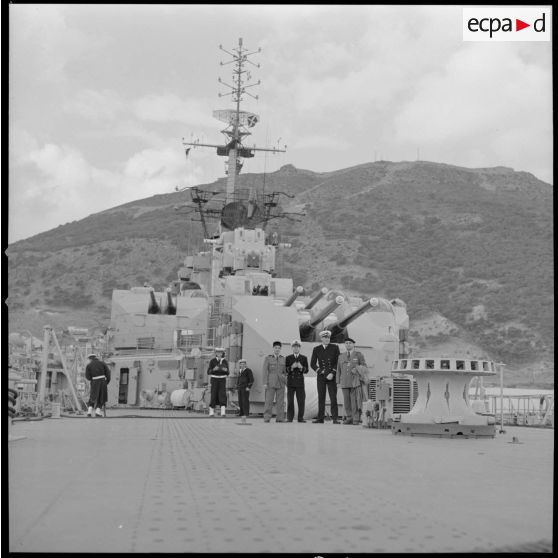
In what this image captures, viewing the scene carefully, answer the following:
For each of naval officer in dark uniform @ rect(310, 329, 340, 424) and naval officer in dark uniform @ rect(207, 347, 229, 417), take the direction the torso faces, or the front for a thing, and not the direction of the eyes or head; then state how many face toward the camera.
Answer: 2

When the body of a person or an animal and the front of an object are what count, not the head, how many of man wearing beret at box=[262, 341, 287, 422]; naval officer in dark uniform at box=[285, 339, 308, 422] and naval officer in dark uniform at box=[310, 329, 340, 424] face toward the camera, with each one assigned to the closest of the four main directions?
3

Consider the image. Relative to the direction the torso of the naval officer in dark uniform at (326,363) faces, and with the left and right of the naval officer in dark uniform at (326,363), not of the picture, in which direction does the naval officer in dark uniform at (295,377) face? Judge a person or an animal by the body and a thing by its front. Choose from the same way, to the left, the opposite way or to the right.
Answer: the same way

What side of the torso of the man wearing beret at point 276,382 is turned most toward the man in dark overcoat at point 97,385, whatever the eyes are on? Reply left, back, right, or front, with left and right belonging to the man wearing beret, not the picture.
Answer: right

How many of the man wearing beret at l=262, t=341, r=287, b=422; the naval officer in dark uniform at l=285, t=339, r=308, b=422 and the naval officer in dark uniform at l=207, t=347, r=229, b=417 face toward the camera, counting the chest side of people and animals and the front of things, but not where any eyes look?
3

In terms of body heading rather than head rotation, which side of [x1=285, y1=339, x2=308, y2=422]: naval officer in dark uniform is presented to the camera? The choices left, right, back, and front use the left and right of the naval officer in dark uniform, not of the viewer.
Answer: front

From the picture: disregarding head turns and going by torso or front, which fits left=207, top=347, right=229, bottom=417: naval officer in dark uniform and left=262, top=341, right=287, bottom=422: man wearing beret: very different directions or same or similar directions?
same or similar directions

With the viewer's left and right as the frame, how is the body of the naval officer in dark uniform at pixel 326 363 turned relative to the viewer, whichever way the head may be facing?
facing the viewer

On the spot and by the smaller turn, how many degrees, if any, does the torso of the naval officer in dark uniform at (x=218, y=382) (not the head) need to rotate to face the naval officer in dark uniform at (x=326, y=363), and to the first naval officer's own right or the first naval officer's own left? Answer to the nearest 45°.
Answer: approximately 45° to the first naval officer's own left
